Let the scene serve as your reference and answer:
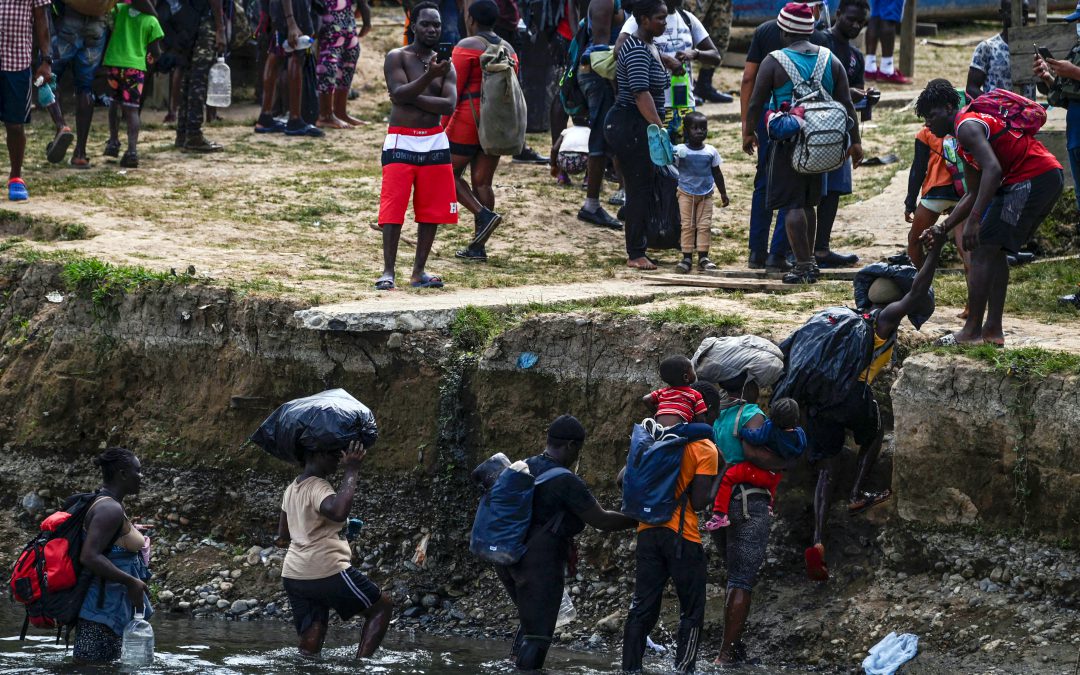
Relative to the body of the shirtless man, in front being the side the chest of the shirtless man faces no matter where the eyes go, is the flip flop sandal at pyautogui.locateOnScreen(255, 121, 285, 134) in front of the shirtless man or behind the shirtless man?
behind

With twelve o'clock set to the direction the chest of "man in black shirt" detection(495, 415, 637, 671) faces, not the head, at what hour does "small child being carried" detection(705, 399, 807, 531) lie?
The small child being carried is roughly at 1 o'clock from the man in black shirt.

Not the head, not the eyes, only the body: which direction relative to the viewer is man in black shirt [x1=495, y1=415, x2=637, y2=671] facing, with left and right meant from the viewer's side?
facing away from the viewer and to the right of the viewer

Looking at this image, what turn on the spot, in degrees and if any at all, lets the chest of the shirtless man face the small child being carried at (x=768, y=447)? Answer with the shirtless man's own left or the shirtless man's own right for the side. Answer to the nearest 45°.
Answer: approximately 45° to the shirtless man's own left

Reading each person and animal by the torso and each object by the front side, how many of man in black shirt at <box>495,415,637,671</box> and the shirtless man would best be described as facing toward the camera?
1

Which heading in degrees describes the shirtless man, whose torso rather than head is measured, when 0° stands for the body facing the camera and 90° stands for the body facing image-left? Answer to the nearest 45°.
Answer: approximately 0°
